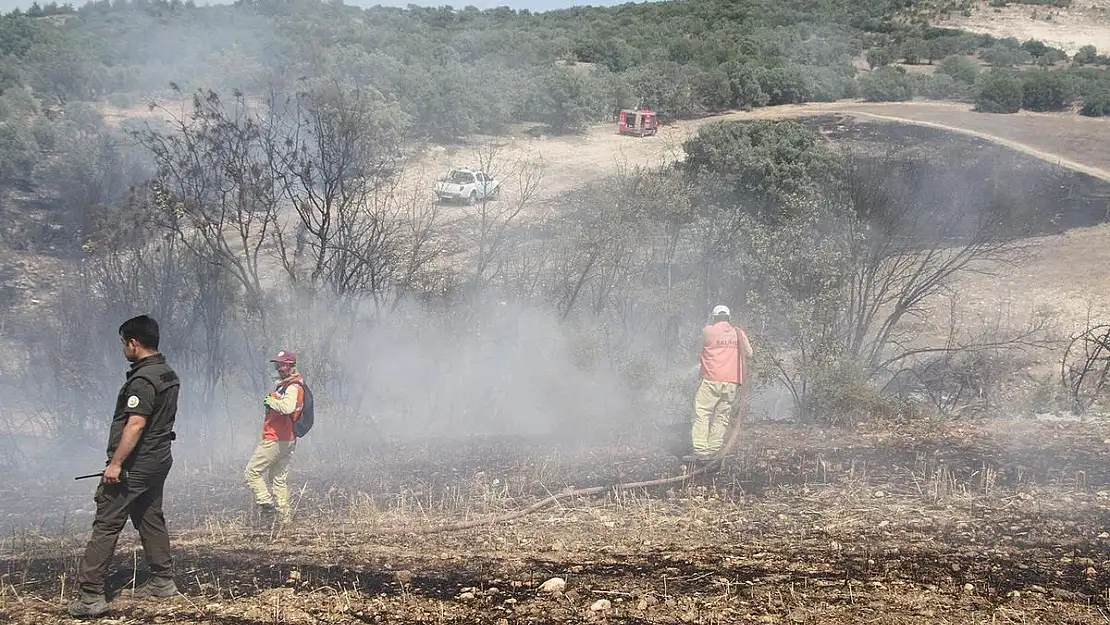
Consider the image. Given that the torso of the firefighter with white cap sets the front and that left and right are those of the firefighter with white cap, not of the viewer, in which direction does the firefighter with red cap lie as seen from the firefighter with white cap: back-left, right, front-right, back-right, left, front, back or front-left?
back-left

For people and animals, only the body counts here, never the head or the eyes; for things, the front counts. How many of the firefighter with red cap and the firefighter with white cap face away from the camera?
1

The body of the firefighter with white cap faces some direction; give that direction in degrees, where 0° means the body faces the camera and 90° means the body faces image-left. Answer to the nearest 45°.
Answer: approximately 180°

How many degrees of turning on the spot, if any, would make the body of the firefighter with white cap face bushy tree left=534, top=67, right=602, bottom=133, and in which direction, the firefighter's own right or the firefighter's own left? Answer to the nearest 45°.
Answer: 0° — they already face it

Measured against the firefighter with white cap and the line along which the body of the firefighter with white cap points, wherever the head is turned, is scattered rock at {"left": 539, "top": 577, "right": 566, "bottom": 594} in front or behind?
behind

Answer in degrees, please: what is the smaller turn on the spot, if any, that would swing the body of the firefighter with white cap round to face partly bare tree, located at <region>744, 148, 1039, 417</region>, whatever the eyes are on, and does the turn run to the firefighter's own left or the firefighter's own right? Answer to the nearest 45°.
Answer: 0° — they already face it

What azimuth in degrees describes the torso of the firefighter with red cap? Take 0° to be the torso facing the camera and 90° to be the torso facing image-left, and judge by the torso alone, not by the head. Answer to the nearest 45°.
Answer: approximately 90°

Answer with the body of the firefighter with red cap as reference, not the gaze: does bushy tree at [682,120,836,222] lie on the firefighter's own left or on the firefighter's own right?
on the firefighter's own right

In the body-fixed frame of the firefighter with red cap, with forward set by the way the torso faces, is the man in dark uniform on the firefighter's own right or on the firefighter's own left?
on the firefighter's own left

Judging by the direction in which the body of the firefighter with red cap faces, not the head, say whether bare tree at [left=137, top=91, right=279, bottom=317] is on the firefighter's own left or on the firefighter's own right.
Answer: on the firefighter's own right

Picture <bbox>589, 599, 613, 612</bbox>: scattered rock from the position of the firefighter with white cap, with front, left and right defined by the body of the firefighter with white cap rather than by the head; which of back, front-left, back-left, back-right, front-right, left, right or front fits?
back

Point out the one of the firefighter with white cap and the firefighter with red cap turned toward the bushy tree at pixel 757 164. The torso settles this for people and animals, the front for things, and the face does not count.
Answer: the firefighter with white cap
